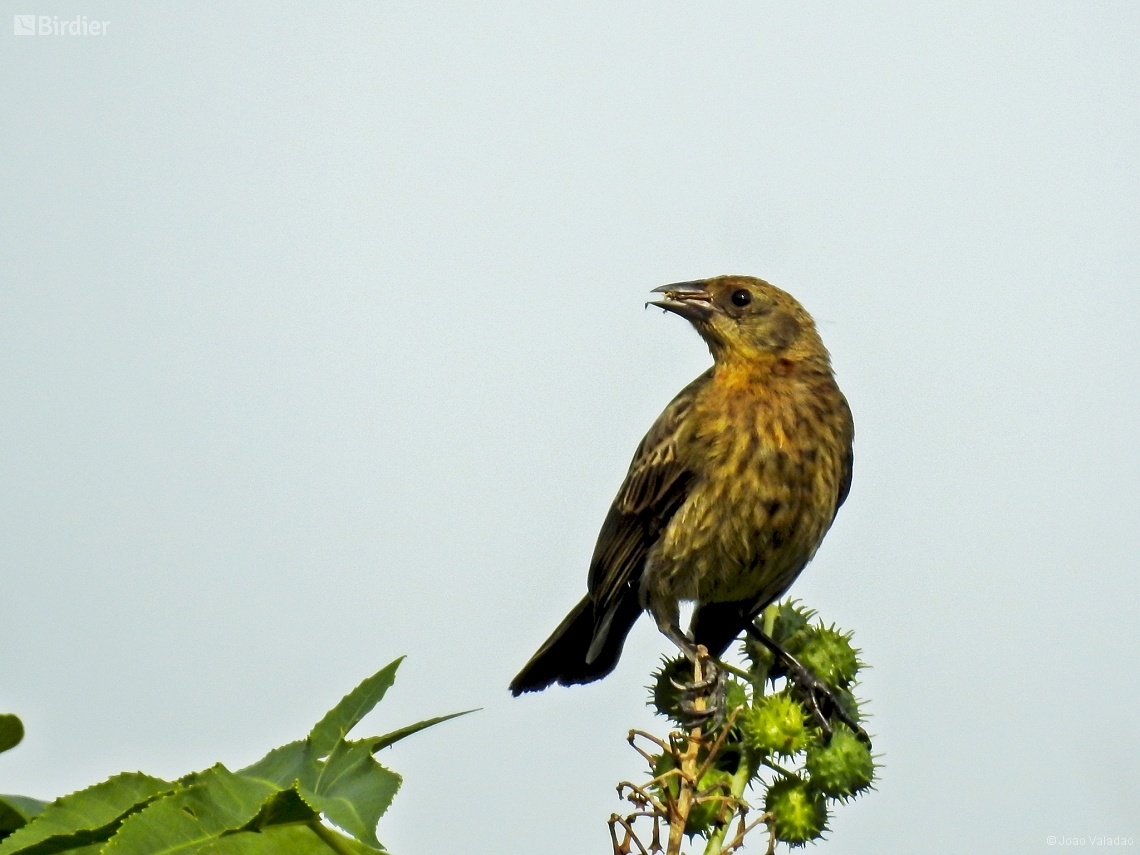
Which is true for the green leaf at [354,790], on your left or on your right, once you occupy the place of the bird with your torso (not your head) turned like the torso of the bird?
on your right

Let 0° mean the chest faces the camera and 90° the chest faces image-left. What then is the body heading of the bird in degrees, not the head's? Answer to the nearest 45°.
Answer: approximately 315°

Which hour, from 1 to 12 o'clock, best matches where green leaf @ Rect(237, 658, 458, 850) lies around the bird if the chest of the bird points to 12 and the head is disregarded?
The green leaf is roughly at 4 o'clock from the bird.

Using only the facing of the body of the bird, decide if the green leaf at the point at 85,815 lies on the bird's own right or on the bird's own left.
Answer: on the bird's own right
